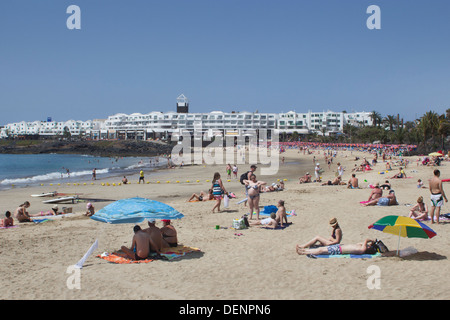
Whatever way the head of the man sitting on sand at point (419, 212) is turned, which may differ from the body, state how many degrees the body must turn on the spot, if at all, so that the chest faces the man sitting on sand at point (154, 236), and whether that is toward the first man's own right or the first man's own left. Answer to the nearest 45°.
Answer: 0° — they already face them

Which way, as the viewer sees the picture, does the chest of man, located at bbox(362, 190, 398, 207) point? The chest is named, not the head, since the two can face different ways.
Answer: to the viewer's left

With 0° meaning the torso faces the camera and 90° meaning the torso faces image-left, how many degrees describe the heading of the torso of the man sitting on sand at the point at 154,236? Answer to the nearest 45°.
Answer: approximately 135°

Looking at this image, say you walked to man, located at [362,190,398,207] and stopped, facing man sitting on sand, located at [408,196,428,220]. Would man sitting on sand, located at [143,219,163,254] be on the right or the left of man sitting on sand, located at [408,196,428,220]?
right

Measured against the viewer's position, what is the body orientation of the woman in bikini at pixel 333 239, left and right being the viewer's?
facing to the left of the viewer

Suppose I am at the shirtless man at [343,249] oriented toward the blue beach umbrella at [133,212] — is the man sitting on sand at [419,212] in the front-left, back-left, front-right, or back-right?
back-right

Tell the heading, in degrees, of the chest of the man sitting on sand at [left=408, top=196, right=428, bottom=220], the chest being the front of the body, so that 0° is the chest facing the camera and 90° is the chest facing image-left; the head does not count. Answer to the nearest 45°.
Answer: approximately 45°

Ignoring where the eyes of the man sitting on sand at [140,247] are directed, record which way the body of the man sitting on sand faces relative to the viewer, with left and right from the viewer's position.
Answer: facing away from the viewer and to the left of the viewer

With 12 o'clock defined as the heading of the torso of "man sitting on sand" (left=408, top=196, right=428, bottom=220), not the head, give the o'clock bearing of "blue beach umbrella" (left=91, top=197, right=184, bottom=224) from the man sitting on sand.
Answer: The blue beach umbrella is roughly at 12 o'clock from the man sitting on sand.

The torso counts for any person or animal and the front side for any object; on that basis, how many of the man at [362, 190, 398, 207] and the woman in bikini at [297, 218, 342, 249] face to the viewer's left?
2
